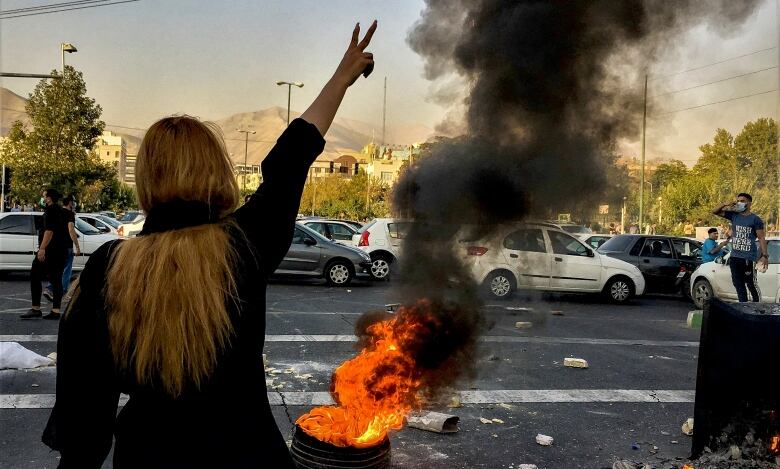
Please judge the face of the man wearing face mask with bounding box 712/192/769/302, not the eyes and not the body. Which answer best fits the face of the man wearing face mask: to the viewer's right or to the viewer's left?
to the viewer's left

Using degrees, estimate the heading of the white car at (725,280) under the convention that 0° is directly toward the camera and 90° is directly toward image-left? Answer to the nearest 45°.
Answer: approximately 90°

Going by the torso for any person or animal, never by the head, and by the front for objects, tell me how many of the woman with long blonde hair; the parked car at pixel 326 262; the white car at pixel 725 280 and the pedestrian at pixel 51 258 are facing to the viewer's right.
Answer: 1

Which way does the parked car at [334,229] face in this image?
to the viewer's right

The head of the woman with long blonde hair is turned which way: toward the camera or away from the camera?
away from the camera

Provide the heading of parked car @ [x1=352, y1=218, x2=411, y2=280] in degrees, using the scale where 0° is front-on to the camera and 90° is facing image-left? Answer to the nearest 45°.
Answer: approximately 225°

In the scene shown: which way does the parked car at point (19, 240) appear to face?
to the viewer's right

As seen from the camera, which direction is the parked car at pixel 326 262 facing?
to the viewer's right

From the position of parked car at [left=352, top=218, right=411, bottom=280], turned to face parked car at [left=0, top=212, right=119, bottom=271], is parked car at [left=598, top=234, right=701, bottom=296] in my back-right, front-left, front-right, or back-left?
back-left

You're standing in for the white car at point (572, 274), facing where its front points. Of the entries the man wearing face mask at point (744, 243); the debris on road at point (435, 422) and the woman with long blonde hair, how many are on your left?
0

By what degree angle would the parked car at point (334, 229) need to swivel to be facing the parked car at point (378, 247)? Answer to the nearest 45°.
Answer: approximately 90° to its right

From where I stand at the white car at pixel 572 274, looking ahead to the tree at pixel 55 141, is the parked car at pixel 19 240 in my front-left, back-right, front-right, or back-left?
front-left
